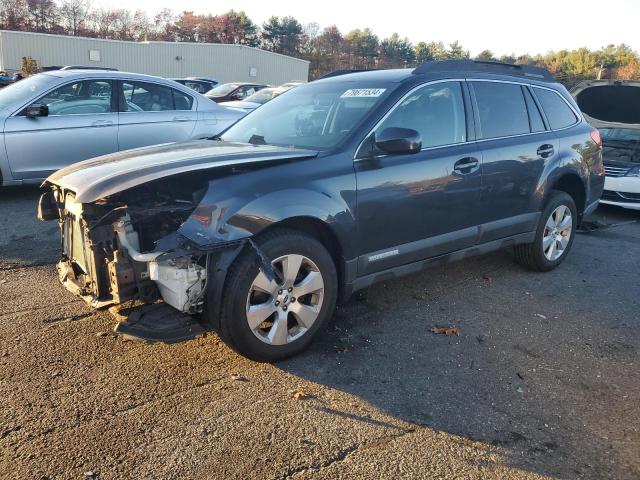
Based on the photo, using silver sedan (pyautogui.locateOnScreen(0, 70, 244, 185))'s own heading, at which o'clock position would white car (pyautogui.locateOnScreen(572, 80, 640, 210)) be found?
The white car is roughly at 6 o'clock from the silver sedan.

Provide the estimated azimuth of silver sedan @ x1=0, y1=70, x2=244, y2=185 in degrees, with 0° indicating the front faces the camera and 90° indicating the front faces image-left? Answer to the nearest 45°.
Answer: approximately 90°

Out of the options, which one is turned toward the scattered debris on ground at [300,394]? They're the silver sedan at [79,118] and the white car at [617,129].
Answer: the white car

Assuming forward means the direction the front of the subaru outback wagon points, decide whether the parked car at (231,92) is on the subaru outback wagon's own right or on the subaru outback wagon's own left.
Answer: on the subaru outback wagon's own right

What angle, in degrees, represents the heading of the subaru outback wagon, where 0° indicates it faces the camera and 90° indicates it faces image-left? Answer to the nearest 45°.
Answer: approximately 45°

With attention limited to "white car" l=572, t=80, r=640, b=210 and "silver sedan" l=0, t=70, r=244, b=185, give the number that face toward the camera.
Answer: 1

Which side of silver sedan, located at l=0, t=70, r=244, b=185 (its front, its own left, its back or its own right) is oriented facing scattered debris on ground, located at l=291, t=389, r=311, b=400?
left
